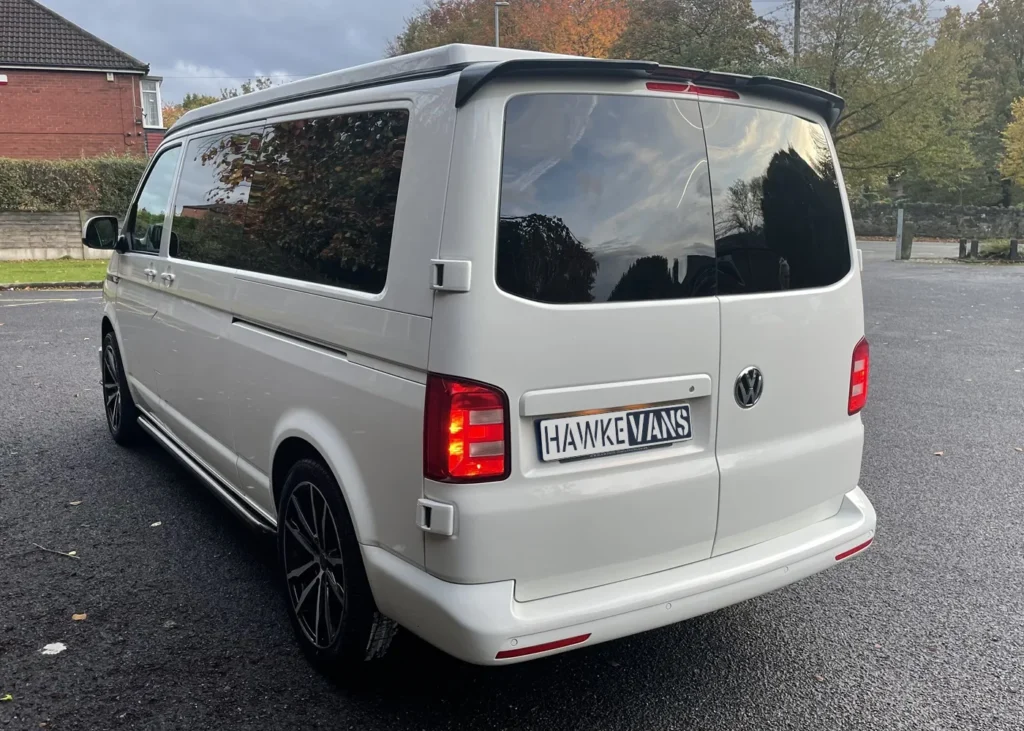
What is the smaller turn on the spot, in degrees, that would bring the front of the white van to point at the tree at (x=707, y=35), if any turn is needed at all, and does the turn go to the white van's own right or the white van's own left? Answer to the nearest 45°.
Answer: approximately 45° to the white van's own right

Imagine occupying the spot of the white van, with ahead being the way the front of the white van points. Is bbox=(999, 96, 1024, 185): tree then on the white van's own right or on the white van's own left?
on the white van's own right

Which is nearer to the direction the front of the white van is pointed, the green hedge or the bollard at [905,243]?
the green hedge

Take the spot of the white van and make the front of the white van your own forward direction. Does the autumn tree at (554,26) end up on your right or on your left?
on your right

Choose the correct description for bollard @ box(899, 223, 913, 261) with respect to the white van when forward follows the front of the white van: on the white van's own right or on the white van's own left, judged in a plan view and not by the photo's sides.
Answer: on the white van's own right

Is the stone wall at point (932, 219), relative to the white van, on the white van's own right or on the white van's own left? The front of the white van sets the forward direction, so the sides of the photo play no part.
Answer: on the white van's own right

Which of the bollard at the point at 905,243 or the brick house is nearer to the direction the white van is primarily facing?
the brick house

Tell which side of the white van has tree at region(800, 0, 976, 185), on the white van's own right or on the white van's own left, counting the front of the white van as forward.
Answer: on the white van's own right

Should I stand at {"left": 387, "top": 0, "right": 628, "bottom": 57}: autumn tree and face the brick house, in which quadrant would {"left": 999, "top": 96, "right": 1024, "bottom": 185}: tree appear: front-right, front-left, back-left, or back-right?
back-left

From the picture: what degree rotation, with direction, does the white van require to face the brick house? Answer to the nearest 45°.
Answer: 0° — it already faces it

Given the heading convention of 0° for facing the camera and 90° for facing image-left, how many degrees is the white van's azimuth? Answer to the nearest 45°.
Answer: approximately 135°
